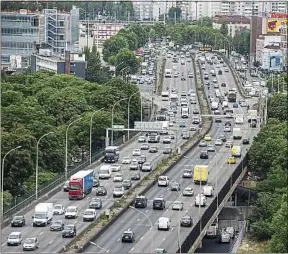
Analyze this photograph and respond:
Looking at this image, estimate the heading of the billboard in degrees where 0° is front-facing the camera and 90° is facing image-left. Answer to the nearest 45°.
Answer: approximately 0°

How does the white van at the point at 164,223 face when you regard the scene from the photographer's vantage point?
facing away from the viewer and to the right of the viewer

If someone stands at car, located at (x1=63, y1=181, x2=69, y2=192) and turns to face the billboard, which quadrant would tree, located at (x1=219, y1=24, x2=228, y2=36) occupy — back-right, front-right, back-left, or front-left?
front-left

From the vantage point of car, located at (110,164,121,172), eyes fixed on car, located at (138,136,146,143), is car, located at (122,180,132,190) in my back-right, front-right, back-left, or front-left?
back-right

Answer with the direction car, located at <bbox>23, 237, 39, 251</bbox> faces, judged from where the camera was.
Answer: facing the viewer and to the left of the viewer

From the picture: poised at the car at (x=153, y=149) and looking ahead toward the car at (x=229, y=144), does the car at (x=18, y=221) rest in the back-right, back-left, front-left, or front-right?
back-right

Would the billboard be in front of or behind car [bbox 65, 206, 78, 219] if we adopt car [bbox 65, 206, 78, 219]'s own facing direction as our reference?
behind

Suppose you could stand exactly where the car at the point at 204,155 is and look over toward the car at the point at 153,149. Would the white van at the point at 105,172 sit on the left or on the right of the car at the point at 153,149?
left

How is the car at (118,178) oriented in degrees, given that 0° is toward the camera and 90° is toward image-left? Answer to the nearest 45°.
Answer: approximately 45°
